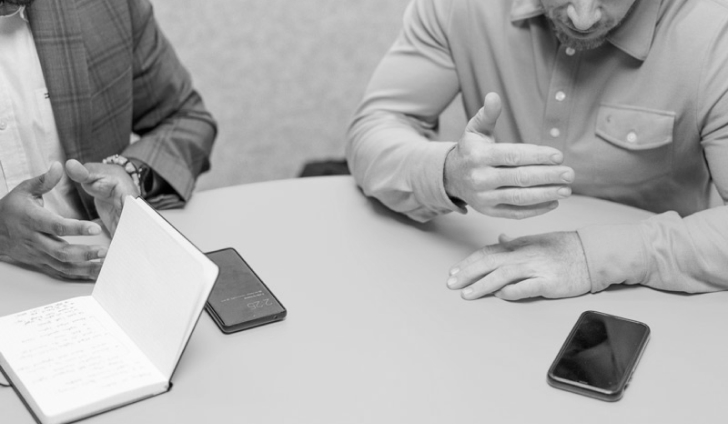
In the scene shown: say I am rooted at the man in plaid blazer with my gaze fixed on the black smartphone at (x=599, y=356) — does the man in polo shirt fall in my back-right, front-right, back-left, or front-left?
front-left

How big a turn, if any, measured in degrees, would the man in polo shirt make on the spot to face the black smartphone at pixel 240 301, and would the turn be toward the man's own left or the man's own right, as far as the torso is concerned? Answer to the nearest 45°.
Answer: approximately 45° to the man's own right

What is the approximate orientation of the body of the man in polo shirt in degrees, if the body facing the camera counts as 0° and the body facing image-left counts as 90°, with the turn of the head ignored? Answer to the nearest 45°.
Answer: approximately 0°

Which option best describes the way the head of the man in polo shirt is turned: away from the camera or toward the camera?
toward the camera

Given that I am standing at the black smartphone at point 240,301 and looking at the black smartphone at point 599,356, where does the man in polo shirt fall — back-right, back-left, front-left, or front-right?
front-left

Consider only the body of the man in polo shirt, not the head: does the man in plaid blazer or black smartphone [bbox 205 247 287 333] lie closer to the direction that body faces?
the black smartphone

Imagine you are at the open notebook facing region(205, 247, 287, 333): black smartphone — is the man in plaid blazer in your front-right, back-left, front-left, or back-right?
front-left

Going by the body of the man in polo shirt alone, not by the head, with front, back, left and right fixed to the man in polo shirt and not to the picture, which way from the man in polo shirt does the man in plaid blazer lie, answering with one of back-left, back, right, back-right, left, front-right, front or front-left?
right

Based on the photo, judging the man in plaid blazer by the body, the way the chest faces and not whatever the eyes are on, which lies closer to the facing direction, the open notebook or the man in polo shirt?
the open notebook

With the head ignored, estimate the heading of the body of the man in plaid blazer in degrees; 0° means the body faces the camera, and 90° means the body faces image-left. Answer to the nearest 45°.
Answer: approximately 0°

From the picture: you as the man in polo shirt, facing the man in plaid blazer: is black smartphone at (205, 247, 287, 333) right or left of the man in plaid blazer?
left

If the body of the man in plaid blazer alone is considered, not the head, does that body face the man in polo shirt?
no

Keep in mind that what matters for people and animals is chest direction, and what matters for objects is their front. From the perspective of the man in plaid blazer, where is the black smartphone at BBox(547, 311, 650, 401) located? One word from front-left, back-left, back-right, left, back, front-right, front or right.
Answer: front-left
